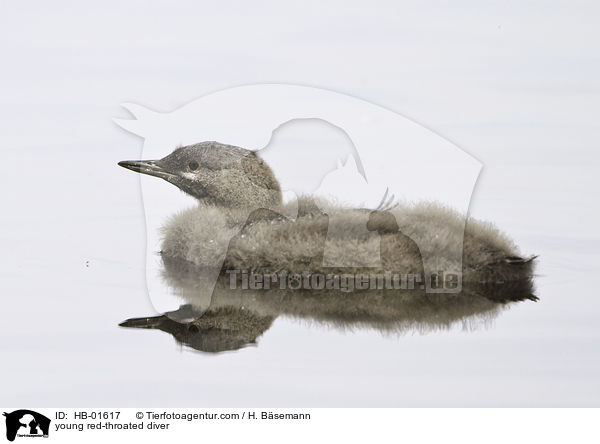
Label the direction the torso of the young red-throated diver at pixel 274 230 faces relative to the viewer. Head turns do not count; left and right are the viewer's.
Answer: facing to the left of the viewer
